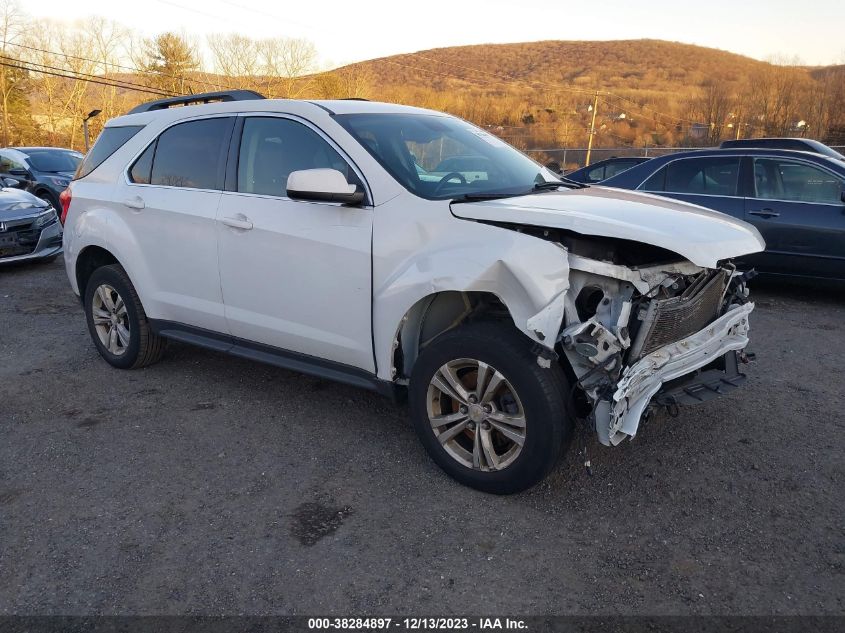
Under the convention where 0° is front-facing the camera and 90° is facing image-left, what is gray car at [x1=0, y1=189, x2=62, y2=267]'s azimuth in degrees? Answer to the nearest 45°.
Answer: approximately 315°

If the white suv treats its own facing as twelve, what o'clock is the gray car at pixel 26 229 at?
The gray car is roughly at 6 o'clock from the white suv.

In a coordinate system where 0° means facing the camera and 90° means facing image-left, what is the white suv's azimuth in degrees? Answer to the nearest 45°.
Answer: approximately 315°

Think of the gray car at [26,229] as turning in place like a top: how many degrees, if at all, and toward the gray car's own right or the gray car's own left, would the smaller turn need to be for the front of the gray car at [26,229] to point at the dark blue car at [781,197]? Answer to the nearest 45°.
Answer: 0° — it already faces it

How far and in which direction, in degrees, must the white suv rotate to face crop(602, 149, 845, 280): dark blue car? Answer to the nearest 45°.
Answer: approximately 90° to its left
